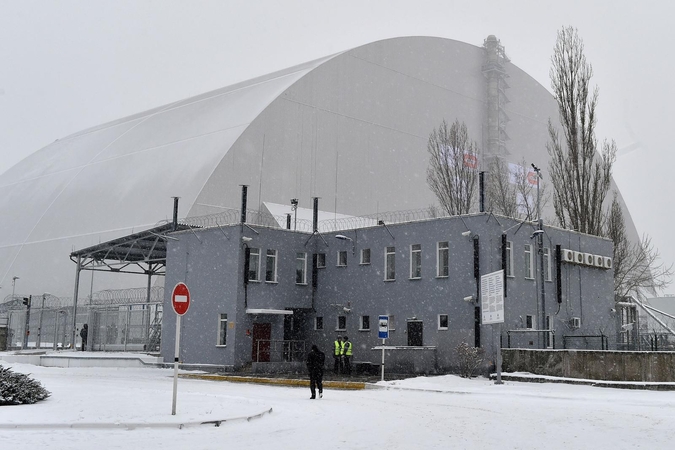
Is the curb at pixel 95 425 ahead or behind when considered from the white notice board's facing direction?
ahead

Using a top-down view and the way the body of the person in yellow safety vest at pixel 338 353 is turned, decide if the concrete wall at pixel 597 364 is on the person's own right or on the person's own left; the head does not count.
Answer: on the person's own left

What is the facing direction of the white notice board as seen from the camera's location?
facing the viewer and to the left of the viewer

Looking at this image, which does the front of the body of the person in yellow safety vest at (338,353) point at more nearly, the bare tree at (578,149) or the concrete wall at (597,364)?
the concrete wall

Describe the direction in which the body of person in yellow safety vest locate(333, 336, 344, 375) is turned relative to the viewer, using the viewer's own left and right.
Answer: facing the viewer

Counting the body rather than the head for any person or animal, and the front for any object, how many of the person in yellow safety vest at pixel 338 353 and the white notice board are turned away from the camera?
0

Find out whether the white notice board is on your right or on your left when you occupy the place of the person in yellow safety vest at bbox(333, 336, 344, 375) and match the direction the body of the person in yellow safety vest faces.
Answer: on your left

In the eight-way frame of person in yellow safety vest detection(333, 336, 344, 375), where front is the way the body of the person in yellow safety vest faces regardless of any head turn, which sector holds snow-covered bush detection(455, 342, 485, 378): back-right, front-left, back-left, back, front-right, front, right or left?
front-left

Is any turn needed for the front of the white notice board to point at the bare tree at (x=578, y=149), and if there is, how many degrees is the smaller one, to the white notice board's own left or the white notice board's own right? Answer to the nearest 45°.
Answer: approximately 135° to the white notice board's own right
